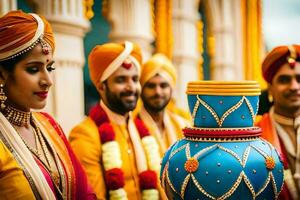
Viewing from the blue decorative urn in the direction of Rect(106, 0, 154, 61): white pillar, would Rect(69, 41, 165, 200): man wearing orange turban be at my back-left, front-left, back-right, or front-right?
front-left

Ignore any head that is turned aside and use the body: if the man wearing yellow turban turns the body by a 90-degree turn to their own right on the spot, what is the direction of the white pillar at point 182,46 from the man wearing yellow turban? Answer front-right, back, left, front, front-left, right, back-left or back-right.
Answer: right

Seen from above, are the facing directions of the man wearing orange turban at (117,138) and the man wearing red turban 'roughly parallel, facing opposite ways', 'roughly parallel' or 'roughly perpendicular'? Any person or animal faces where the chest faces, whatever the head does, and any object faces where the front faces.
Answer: roughly parallel

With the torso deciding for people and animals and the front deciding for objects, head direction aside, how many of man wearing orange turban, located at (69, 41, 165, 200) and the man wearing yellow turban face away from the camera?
0

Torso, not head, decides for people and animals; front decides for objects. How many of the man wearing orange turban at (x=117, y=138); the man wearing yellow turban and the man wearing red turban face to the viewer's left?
0

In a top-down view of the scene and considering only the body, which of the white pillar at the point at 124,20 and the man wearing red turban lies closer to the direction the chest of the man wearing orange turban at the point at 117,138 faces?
the man wearing red turban

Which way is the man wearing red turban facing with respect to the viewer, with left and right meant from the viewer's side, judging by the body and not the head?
facing the viewer and to the right of the viewer

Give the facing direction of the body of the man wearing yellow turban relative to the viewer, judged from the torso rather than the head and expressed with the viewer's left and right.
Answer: facing the viewer

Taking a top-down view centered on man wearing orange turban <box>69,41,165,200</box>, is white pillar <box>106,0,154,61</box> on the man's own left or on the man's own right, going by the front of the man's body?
on the man's own left

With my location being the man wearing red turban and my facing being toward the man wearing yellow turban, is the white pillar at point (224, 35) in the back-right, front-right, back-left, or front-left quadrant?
front-right

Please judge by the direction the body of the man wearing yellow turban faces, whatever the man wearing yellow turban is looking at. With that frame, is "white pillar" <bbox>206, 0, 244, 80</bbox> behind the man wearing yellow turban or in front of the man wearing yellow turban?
behind

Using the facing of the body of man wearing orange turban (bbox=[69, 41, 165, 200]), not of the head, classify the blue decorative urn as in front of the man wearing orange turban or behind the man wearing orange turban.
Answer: in front

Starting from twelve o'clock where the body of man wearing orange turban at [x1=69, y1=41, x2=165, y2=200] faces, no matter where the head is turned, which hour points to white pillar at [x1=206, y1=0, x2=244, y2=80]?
The white pillar is roughly at 8 o'clock from the man wearing orange turban.

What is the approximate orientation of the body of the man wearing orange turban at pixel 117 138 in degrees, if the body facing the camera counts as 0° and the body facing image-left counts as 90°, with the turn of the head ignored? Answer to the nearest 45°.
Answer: approximately 315°

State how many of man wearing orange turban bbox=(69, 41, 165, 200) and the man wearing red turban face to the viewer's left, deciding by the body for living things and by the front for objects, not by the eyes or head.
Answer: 0

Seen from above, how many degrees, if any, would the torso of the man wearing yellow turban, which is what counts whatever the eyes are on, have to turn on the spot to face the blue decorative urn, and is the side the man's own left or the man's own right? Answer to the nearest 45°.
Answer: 0° — they already face it
